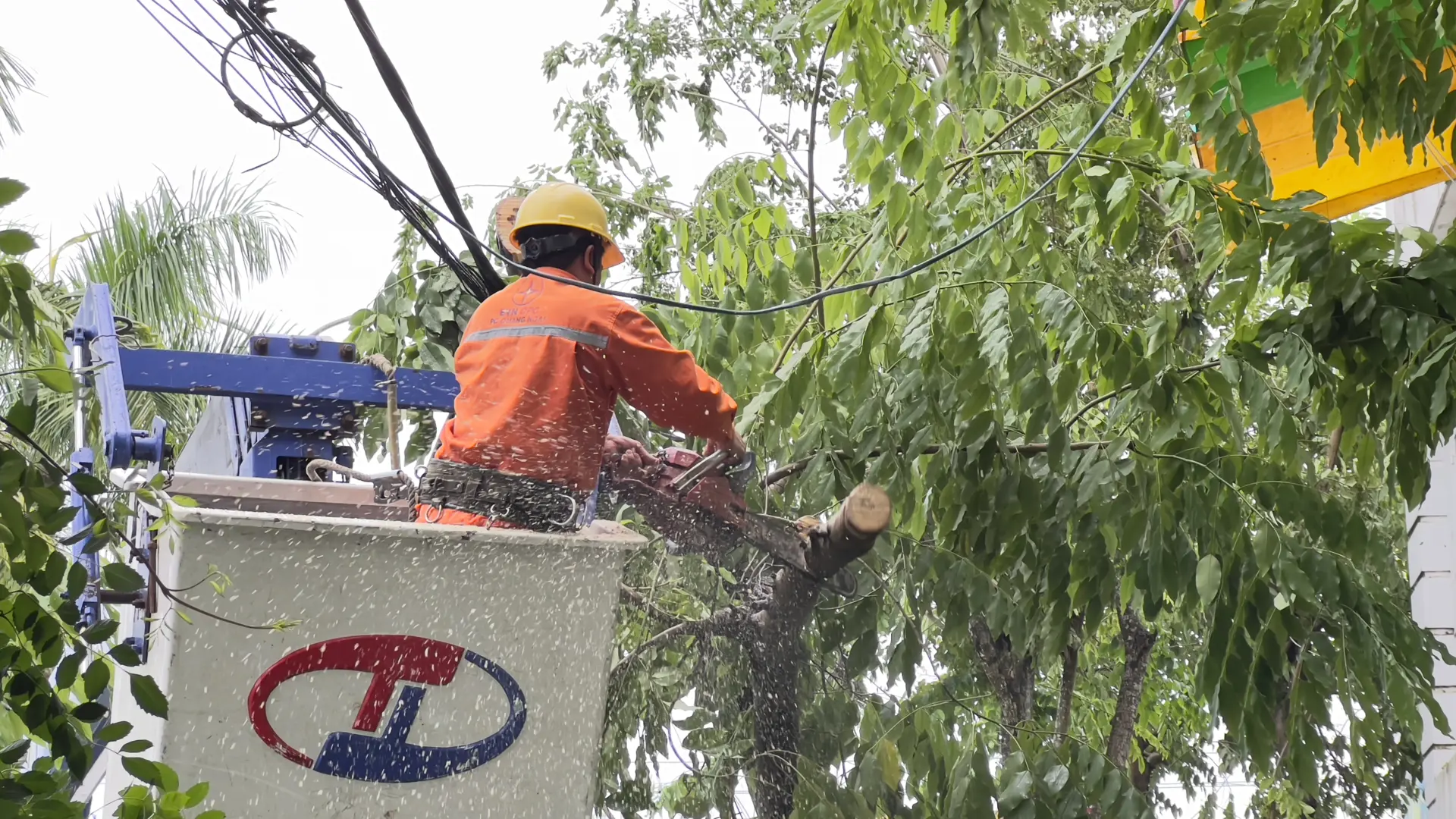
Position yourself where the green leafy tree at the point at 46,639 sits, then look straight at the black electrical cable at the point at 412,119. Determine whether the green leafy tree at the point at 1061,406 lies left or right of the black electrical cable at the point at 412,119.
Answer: right

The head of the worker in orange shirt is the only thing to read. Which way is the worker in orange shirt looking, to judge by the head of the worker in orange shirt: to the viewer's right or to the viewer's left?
to the viewer's right

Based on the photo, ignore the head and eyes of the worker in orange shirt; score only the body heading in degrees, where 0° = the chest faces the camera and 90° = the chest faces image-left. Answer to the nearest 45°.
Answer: approximately 225°
